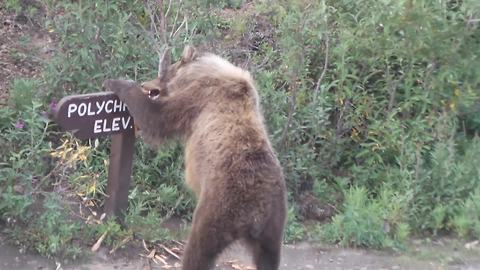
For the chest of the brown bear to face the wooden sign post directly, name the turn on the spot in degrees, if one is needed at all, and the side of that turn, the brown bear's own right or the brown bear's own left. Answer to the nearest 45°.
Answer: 0° — it already faces it

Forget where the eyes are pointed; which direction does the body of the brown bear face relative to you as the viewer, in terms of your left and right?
facing away from the viewer and to the left of the viewer
